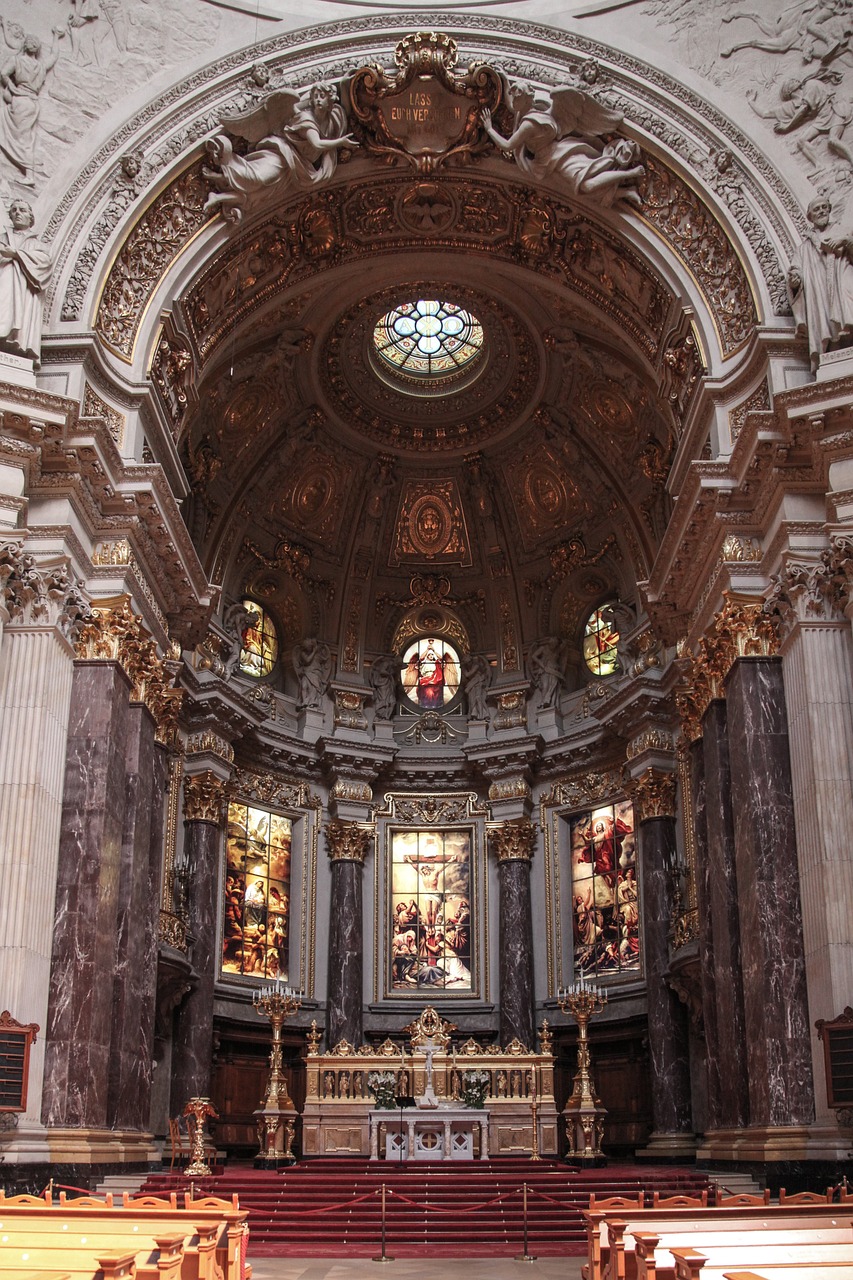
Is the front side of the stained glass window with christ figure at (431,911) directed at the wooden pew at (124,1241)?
yes

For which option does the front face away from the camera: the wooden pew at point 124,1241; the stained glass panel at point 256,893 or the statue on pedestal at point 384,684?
the wooden pew

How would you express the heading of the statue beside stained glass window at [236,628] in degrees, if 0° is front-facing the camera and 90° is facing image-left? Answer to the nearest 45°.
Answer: approximately 270°

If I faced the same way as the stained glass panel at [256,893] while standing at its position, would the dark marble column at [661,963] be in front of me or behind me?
in front

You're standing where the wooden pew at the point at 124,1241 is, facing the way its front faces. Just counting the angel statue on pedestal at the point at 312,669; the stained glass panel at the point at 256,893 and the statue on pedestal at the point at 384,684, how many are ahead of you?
3

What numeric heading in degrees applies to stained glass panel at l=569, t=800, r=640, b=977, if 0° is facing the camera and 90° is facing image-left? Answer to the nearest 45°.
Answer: approximately 45°

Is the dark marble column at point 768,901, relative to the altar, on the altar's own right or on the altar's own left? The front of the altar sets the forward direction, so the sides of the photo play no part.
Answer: on the altar's own left

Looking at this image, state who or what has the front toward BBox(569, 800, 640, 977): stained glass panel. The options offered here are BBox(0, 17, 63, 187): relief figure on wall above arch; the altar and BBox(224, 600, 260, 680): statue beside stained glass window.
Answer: BBox(224, 600, 260, 680): statue beside stained glass window

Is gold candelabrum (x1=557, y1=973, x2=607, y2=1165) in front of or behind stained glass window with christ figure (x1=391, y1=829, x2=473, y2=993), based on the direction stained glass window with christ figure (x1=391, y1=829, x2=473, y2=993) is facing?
in front

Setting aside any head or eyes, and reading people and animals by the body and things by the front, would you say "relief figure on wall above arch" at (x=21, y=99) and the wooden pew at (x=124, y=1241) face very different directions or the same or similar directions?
very different directions

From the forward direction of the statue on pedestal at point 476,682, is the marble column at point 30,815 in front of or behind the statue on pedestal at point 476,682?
in front

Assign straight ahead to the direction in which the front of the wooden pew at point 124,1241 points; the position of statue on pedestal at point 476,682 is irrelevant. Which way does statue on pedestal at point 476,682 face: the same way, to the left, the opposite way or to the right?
the opposite way
